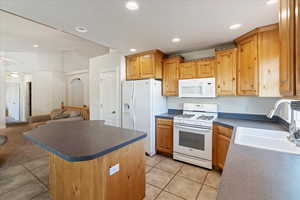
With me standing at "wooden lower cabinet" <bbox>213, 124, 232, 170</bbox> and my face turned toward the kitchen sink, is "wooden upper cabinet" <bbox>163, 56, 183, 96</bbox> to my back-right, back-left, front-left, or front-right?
back-right

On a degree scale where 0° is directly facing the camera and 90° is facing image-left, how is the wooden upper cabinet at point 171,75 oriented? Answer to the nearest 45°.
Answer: approximately 45°

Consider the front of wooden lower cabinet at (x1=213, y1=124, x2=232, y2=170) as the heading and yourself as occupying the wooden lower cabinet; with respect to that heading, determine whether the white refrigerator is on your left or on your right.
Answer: on your right

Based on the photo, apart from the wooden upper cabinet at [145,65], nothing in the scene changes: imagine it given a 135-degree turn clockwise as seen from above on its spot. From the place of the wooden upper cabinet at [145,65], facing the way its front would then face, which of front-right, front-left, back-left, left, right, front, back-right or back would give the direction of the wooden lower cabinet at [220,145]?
back-right

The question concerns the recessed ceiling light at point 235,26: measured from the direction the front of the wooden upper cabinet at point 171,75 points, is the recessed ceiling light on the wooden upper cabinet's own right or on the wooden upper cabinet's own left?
on the wooden upper cabinet's own left
